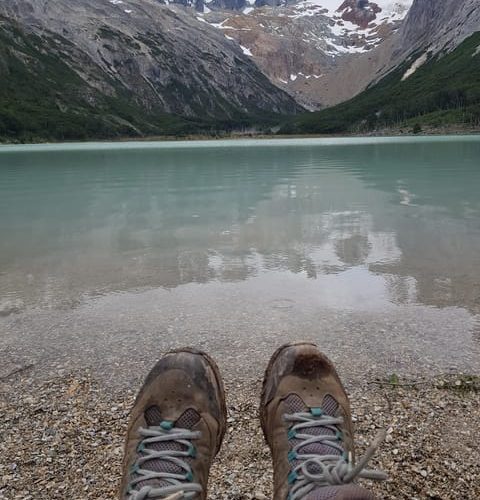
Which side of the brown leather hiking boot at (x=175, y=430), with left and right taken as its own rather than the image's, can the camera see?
back

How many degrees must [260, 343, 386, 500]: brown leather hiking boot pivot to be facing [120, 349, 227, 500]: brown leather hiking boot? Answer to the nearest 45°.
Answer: approximately 90° to its left

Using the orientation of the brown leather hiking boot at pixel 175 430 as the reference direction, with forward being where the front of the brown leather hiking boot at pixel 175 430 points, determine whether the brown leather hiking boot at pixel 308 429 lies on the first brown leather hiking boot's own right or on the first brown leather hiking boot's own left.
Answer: on the first brown leather hiking boot's own right

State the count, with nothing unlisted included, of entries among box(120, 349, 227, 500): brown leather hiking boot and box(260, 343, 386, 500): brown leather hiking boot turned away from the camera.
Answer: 2

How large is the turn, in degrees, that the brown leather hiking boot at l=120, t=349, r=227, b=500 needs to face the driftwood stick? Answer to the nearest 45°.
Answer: approximately 45° to its left

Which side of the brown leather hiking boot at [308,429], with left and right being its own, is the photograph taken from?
back

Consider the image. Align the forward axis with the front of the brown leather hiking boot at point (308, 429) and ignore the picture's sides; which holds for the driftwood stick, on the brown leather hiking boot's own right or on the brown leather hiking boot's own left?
on the brown leather hiking boot's own left

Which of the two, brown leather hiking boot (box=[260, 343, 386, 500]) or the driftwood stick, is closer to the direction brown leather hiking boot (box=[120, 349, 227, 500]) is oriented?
the driftwood stick
